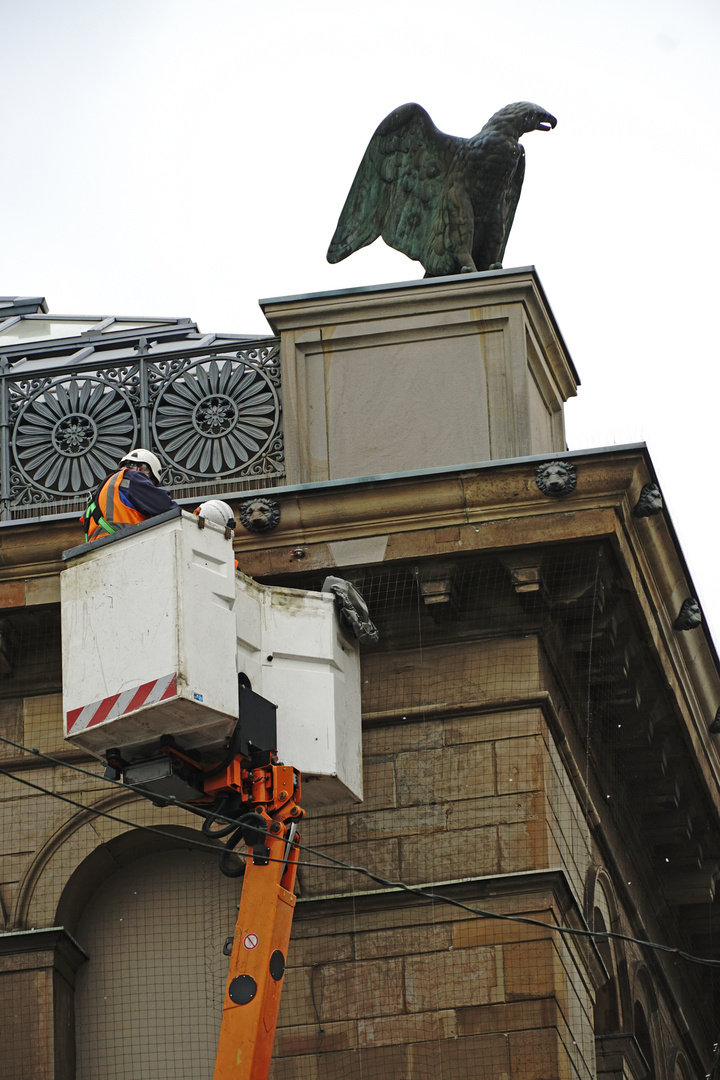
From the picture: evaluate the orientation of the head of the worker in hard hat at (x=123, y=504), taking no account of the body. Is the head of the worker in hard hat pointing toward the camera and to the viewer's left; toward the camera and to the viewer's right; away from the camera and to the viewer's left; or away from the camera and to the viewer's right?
away from the camera and to the viewer's right

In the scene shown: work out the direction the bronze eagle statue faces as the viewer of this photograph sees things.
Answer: facing the viewer and to the right of the viewer

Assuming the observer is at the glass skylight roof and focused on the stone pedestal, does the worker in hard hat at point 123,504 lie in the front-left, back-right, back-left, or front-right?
front-right

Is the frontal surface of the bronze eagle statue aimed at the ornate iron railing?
no

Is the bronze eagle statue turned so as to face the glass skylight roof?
no
